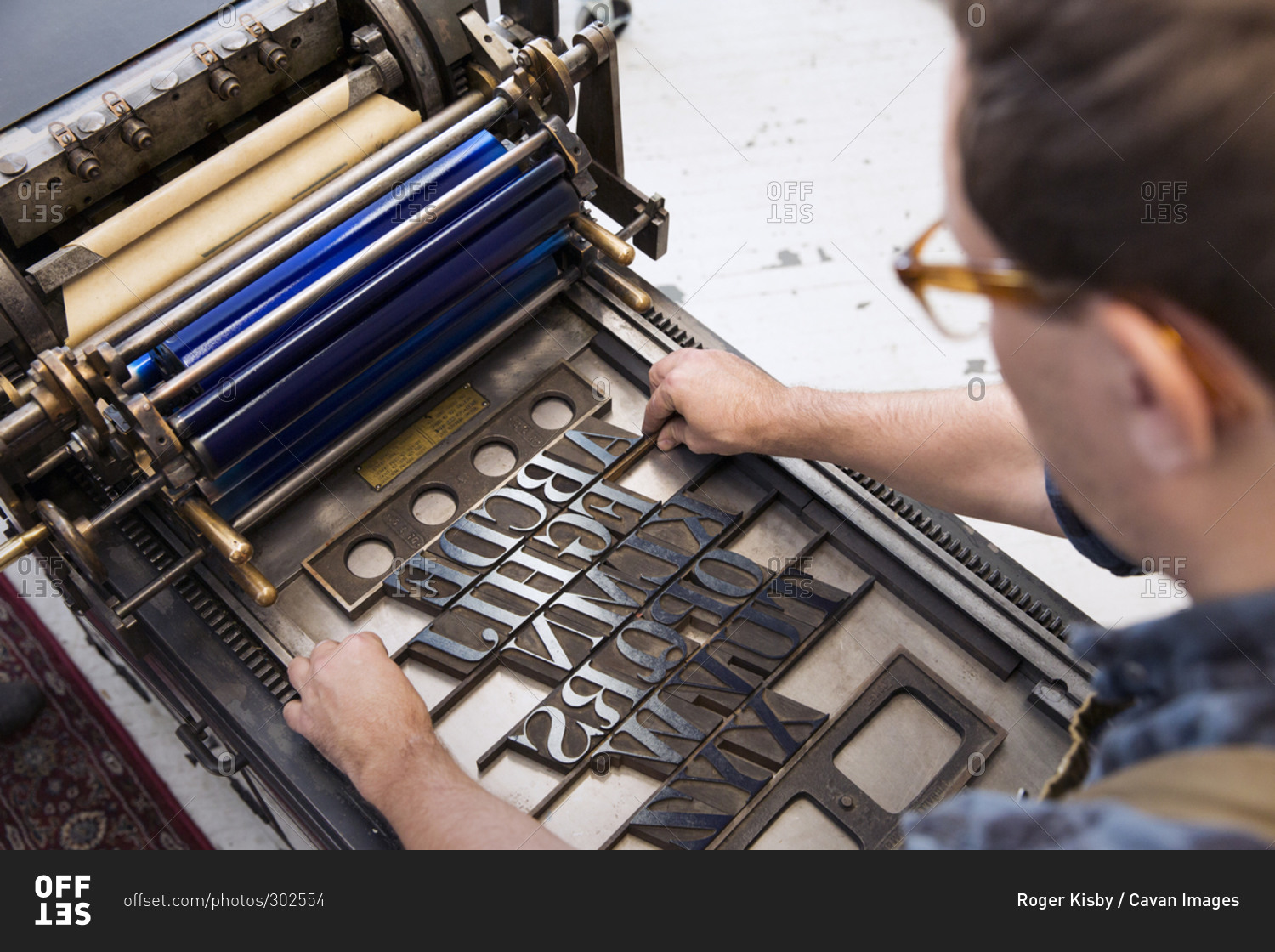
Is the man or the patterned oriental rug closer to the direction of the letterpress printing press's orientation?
the man

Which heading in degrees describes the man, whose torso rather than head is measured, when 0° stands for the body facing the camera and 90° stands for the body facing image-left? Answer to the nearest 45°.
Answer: approximately 135°

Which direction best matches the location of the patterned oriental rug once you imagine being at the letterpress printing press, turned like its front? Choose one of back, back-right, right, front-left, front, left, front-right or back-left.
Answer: back

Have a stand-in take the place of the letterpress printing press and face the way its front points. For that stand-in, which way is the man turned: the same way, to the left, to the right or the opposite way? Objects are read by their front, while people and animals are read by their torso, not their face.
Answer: the opposite way

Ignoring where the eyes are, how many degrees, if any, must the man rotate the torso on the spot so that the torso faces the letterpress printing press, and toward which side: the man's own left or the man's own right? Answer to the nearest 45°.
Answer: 0° — they already face it
